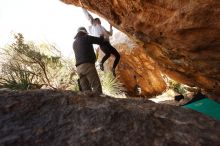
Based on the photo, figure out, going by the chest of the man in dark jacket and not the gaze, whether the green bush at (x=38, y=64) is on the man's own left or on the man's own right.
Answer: on the man's own left

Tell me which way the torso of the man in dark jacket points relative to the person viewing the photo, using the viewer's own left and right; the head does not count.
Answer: facing away from the viewer and to the right of the viewer

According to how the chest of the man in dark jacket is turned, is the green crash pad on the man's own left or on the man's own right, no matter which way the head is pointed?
on the man's own right
